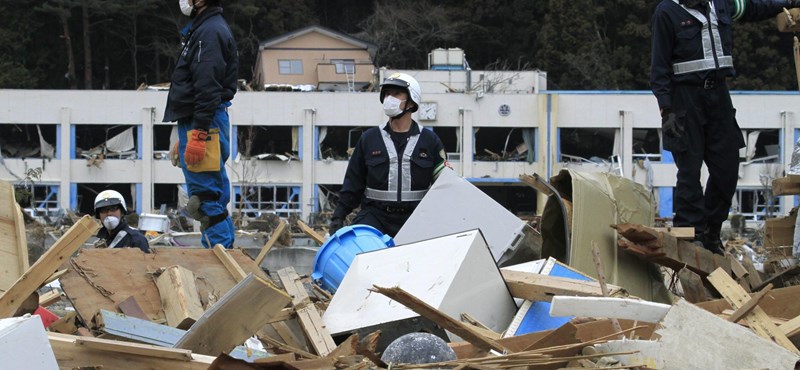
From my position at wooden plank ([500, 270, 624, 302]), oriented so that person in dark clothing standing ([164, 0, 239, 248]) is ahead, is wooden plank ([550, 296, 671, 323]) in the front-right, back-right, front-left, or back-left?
back-left

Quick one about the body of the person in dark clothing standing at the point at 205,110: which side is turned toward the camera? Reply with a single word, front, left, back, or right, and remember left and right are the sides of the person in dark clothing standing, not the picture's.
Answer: left

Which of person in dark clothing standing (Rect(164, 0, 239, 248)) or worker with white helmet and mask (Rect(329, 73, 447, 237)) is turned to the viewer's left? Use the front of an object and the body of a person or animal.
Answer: the person in dark clothing standing

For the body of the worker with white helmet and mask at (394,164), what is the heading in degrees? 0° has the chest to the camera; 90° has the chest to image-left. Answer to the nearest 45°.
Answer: approximately 0°

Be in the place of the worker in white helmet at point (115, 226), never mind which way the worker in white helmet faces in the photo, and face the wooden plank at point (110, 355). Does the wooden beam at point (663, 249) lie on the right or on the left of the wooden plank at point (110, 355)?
left

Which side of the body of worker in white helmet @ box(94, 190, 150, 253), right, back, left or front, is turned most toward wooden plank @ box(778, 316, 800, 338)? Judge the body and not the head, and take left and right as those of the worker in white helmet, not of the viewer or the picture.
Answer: left

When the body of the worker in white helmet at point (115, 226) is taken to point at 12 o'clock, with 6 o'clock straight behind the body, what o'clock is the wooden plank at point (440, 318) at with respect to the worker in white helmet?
The wooden plank is roughly at 10 o'clock from the worker in white helmet.

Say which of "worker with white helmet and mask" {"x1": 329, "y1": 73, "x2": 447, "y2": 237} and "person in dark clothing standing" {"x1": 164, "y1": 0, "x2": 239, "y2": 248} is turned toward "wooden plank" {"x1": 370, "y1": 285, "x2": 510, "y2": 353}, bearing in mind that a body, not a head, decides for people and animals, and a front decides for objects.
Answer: the worker with white helmet and mask

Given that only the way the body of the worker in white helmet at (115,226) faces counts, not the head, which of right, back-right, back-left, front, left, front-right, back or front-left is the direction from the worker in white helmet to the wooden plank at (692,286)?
left

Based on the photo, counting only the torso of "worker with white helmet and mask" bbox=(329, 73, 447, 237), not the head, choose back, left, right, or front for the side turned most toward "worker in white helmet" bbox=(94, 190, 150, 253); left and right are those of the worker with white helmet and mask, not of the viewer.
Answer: right

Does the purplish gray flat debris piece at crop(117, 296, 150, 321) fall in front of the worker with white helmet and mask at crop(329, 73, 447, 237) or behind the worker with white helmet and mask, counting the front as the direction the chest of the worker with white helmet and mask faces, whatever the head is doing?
in front

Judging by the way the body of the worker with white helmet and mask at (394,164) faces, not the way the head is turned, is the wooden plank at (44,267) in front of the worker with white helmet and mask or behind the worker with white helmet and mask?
in front

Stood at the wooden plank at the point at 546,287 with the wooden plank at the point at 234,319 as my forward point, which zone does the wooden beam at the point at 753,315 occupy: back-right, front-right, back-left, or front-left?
back-left
